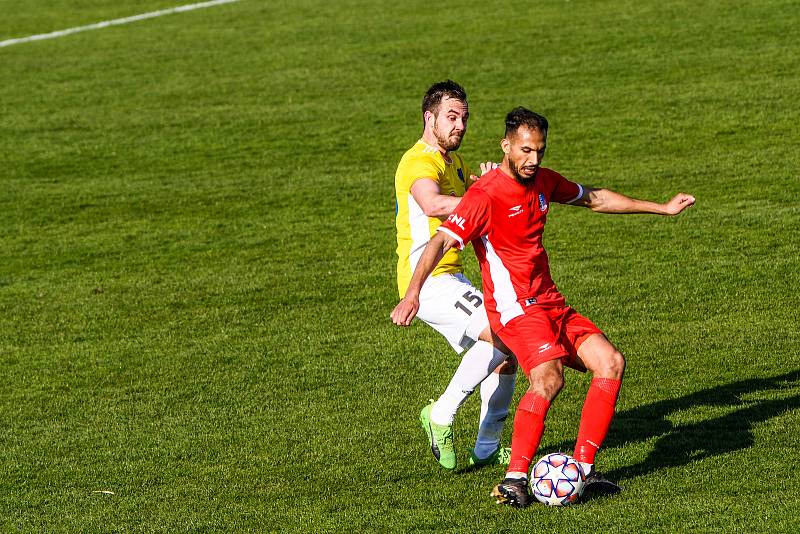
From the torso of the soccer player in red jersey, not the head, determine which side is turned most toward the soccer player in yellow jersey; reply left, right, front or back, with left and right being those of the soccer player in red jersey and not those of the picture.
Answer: back
